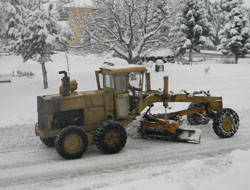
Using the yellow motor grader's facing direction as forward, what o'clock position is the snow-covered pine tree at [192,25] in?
The snow-covered pine tree is roughly at 11 o'clock from the yellow motor grader.

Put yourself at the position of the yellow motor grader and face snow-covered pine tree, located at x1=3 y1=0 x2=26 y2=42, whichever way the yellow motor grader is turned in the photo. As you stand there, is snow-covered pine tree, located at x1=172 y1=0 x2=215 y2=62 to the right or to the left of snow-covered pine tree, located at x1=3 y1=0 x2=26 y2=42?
right

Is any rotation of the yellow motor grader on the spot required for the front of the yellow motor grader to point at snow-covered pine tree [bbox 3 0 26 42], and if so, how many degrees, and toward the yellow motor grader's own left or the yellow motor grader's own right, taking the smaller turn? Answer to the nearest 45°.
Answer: approximately 90° to the yellow motor grader's own left

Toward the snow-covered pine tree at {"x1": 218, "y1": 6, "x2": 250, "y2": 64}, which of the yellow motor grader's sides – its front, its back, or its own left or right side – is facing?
front

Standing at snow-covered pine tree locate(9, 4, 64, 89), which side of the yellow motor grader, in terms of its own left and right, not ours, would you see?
left

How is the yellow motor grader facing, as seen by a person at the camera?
facing away from the viewer and to the right of the viewer
